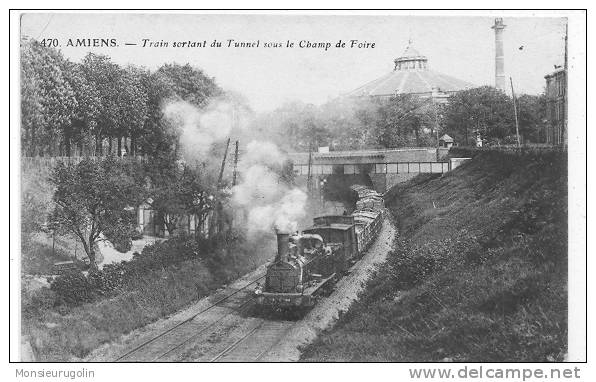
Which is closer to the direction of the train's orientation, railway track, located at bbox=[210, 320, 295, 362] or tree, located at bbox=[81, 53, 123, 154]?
the railway track

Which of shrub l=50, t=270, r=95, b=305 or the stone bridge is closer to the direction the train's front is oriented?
the shrub

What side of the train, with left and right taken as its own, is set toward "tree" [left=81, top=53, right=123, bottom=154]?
right

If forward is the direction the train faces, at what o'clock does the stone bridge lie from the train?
The stone bridge is roughly at 5 o'clock from the train.

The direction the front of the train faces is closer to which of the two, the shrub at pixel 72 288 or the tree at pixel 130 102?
the shrub

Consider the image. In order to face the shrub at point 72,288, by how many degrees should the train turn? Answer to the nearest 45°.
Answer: approximately 45° to its right

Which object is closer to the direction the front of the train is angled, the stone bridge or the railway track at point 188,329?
the railway track

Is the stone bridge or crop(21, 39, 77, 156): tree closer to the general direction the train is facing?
the tree

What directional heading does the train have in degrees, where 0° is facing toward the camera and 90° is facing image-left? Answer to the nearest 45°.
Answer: approximately 45°

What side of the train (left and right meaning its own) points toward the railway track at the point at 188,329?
front

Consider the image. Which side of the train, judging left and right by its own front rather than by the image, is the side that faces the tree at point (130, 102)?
right

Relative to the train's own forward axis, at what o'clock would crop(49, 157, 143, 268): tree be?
The tree is roughly at 2 o'clock from the train.
